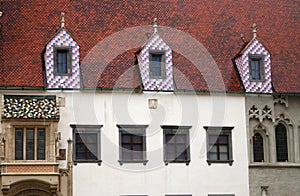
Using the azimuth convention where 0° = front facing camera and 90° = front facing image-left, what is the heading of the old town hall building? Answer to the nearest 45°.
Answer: approximately 0°
